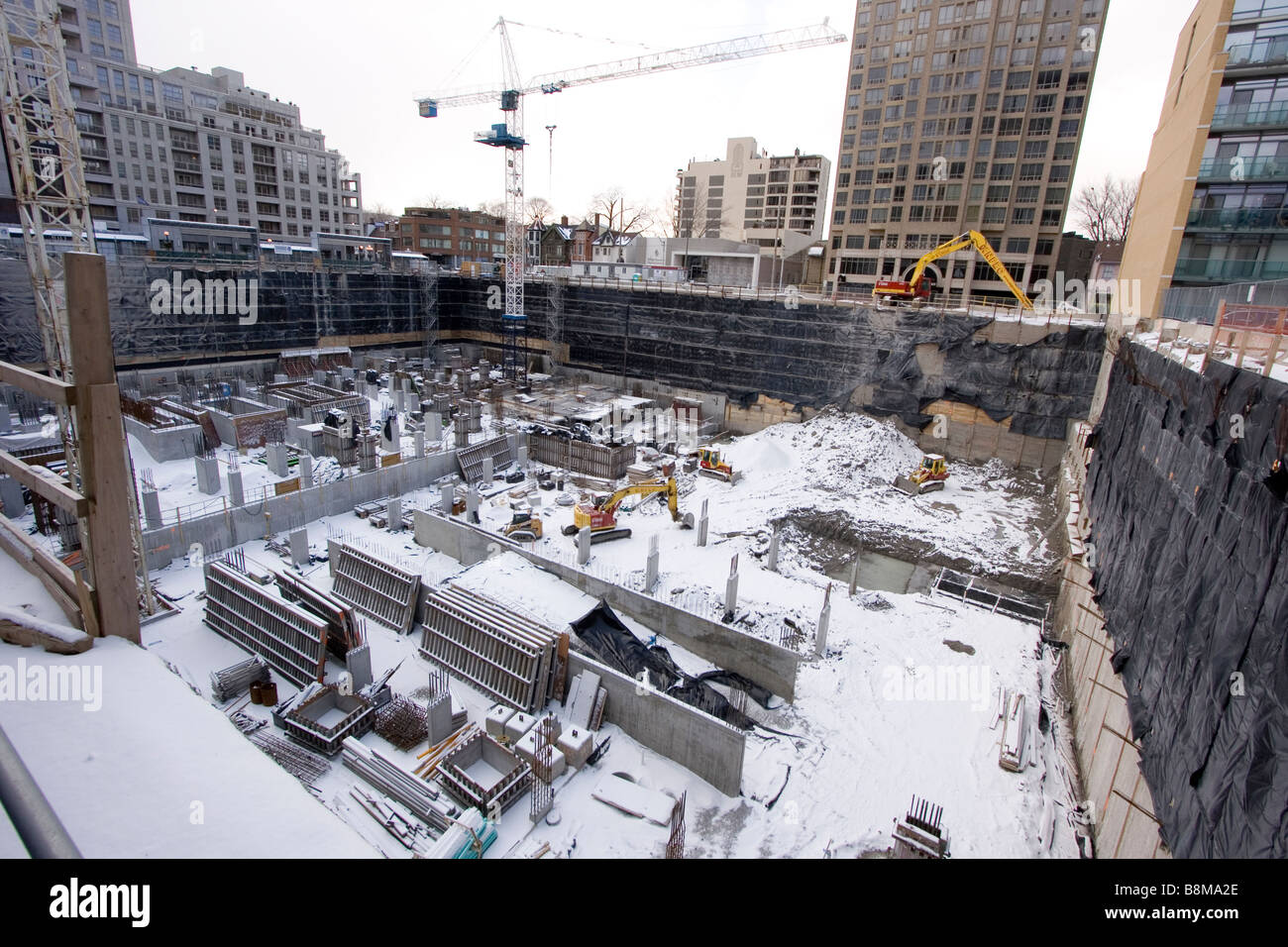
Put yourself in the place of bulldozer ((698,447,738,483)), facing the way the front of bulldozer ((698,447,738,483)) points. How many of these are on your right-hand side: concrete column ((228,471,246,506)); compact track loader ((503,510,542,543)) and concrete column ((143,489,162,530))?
3

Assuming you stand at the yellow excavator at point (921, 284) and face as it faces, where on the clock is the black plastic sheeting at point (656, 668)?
The black plastic sheeting is roughly at 3 o'clock from the yellow excavator.

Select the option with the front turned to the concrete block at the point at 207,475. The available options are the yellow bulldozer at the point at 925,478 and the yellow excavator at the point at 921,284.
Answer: the yellow bulldozer

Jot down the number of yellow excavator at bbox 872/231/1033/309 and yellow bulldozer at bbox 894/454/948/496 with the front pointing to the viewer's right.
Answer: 1

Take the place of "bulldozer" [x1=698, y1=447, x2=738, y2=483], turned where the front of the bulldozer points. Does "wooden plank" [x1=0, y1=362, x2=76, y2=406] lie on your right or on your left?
on your right

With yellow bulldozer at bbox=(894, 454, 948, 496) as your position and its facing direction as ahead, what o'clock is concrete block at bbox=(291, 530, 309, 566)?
The concrete block is roughly at 12 o'clock from the yellow bulldozer.

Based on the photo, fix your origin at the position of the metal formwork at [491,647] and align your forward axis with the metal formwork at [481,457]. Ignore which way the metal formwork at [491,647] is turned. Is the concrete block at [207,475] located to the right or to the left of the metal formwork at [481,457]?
left

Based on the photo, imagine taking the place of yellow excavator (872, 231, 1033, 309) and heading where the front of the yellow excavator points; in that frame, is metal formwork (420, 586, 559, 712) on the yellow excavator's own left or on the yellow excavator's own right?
on the yellow excavator's own right

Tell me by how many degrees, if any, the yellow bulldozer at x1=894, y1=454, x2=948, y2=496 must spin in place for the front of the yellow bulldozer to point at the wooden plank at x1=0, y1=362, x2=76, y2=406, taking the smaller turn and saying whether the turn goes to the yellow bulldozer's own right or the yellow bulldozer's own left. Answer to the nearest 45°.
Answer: approximately 45° to the yellow bulldozer's own left

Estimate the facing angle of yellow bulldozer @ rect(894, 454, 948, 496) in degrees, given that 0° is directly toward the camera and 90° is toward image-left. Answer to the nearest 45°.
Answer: approximately 45°

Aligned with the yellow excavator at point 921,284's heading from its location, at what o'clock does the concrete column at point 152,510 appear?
The concrete column is roughly at 4 o'clock from the yellow excavator.

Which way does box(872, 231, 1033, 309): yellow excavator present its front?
to the viewer's right
